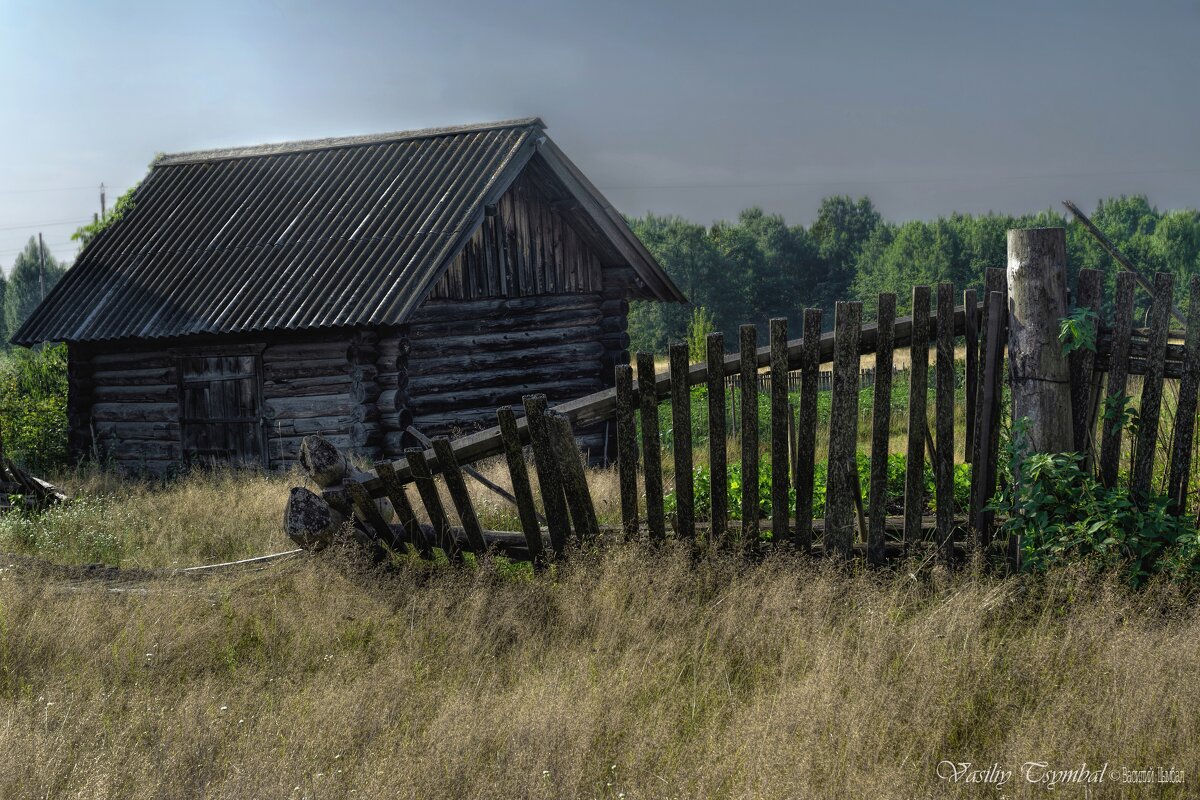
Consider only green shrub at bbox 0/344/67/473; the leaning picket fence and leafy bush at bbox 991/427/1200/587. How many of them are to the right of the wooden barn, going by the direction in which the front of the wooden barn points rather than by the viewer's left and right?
1

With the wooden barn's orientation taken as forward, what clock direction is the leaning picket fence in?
The leaning picket fence is roughly at 10 o'clock from the wooden barn.

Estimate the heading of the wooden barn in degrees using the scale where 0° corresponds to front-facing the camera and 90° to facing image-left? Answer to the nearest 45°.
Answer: approximately 45°

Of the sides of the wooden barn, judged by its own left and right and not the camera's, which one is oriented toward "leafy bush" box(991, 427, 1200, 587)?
left

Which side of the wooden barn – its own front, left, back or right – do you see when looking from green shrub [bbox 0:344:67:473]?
right
